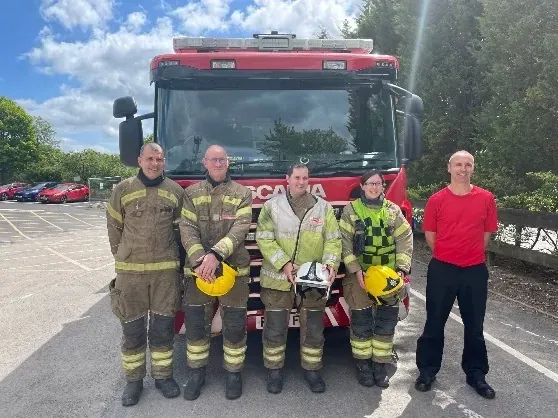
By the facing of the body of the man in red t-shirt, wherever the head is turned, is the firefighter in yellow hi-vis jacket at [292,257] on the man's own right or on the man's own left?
on the man's own right

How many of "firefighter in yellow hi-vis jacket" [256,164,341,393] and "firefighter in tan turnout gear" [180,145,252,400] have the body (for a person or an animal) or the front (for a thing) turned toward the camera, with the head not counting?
2

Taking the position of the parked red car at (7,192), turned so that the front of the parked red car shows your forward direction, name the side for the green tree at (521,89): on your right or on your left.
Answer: on your left

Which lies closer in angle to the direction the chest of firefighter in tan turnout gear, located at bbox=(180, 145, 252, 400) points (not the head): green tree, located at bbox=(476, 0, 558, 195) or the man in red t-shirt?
the man in red t-shirt

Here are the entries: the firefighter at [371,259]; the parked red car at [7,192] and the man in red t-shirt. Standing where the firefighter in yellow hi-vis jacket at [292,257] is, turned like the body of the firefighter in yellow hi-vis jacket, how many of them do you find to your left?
2

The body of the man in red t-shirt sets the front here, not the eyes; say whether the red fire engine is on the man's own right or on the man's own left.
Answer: on the man's own right

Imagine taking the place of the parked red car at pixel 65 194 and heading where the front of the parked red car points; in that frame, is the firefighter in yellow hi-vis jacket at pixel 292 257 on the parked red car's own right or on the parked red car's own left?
on the parked red car's own left
